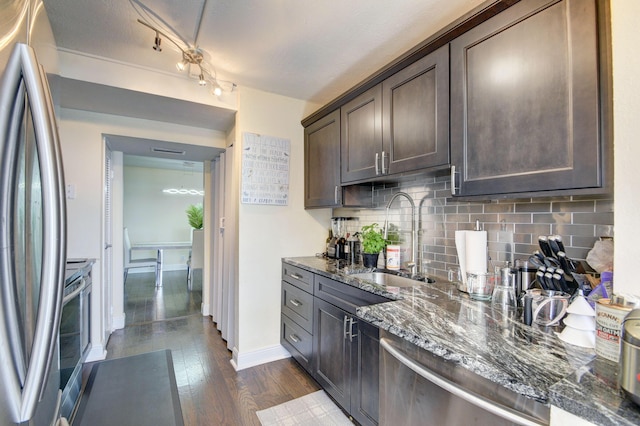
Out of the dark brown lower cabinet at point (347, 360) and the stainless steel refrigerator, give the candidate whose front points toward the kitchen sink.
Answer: the stainless steel refrigerator

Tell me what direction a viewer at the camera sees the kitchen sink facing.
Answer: facing the viewer and to the left of the viewer

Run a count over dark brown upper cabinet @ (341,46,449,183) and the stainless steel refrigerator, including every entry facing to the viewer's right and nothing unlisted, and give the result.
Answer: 1

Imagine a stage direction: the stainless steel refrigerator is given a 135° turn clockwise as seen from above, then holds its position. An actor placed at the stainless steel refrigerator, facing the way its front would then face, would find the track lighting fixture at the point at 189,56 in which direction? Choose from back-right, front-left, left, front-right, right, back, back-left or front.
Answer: back

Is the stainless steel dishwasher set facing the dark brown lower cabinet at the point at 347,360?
no

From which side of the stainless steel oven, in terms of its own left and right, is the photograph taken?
right

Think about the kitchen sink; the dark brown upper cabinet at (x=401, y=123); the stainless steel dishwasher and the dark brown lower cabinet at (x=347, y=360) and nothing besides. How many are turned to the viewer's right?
0

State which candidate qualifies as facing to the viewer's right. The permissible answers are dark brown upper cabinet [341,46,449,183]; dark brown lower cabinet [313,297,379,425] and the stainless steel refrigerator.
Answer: the stainless steel refrigerator

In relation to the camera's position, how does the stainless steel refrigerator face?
facing to the right of the viewer

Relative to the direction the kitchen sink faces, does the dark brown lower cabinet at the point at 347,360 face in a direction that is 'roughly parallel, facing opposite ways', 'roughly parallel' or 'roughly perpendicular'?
roughly parallel

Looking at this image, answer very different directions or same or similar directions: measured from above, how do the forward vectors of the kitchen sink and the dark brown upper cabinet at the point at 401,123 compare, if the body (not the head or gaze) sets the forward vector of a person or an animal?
same or similar directions

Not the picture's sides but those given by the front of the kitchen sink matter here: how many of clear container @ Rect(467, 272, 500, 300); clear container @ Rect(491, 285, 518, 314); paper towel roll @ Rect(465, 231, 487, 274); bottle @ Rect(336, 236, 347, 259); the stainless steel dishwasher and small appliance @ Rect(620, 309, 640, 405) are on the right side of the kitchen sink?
1
